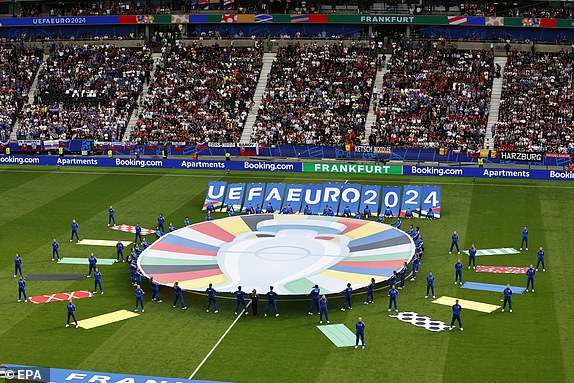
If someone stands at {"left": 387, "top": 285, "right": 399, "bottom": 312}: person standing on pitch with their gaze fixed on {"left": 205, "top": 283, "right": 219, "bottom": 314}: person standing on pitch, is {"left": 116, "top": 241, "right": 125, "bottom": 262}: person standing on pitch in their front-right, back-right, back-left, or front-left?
front-right

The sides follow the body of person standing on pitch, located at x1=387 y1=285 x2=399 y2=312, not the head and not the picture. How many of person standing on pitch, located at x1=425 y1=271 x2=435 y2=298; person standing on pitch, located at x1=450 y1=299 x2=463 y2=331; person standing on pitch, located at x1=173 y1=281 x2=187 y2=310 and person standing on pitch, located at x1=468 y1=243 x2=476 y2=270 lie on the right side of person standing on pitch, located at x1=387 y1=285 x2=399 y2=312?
1

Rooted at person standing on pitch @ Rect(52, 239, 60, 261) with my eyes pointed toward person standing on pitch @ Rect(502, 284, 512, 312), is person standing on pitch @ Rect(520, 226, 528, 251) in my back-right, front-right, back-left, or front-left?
front-left

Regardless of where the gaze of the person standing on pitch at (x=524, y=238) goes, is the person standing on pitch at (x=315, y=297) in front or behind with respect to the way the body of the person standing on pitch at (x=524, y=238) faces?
in front

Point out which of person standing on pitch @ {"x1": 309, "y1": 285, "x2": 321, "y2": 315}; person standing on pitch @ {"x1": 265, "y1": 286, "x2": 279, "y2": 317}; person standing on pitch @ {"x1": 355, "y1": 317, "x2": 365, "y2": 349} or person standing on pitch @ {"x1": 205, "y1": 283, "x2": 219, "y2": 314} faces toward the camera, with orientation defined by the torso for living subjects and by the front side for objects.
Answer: person standing on pitch @ {"x1": 355, "y1": 317, "x2": 365, "y2": 349}

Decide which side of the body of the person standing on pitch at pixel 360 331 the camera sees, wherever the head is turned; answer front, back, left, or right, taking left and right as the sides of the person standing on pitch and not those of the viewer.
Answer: front

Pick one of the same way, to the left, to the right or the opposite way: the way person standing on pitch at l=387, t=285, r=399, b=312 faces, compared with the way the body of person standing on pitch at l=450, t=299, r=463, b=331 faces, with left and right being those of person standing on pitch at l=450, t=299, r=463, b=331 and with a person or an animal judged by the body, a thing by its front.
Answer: the same way

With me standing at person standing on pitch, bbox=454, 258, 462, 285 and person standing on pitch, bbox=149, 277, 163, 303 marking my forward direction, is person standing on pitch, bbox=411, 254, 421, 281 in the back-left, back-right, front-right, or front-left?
front-right

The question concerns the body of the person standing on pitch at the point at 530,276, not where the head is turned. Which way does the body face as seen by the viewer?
toward the camera

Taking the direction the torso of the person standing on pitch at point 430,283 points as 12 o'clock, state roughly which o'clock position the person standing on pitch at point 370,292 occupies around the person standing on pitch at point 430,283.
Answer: the person standing on pitch at point 370,292 is roughly at 2 o'clock from the person standing on pitch at point 430,283.

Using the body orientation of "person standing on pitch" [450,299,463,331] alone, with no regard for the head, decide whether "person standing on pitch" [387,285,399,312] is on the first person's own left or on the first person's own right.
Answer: on the first person's own right

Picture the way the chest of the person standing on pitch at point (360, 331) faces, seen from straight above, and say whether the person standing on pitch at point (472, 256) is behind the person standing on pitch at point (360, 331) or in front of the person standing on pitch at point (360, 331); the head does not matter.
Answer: behind
